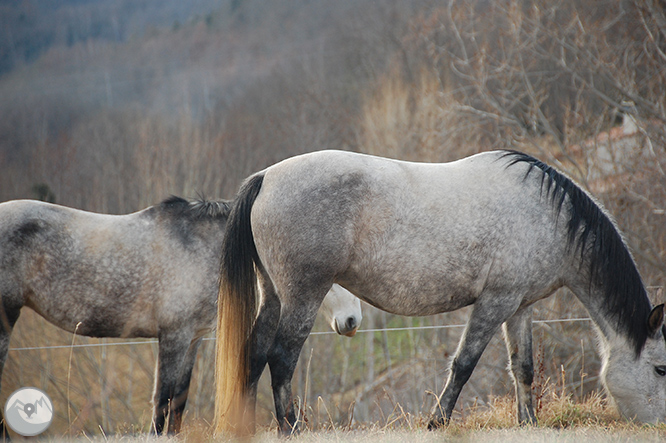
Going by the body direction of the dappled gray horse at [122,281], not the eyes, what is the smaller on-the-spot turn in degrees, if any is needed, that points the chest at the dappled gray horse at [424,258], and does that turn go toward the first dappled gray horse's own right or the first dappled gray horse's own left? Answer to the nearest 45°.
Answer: approximately 45° to the first dappled gray horse's own right

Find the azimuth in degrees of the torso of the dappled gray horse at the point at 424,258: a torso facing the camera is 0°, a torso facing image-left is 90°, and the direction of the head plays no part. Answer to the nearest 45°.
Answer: approximately 270°

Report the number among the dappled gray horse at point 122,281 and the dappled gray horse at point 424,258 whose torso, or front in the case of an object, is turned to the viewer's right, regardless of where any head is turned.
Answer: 2

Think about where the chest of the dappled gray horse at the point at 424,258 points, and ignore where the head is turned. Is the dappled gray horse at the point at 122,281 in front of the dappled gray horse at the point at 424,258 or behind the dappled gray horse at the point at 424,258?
behind

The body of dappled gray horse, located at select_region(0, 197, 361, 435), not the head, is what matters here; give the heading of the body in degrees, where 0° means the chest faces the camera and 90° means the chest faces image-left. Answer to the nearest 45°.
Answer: approximately 270°
